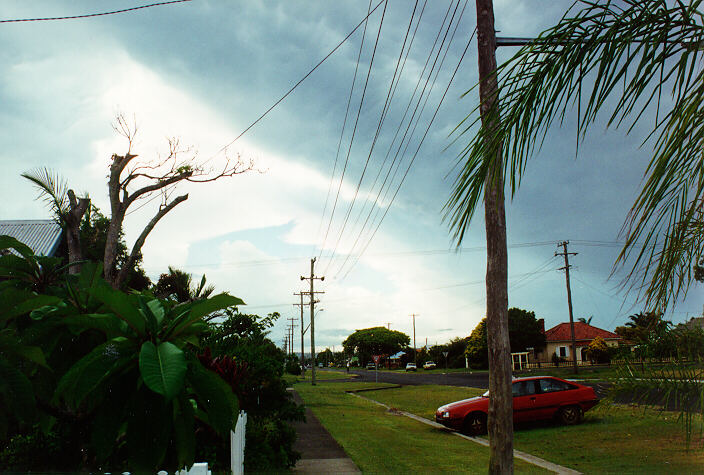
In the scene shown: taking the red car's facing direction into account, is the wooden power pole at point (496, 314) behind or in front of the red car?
in front

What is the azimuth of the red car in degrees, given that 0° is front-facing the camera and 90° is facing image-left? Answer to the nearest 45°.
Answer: approximately 45°
